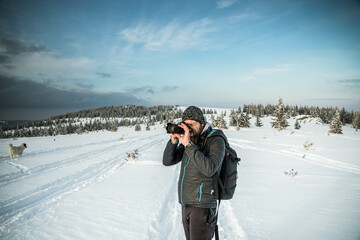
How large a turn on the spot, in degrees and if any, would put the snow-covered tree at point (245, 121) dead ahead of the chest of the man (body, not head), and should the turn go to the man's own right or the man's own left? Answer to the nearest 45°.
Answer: approximately 135° to the man's own right

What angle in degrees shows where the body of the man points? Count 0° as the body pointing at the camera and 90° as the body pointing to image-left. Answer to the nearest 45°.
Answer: approximately 45°
